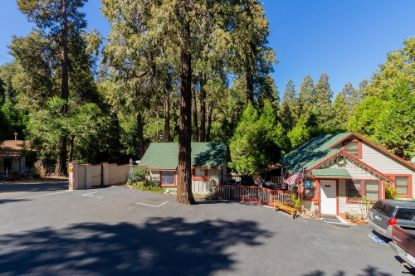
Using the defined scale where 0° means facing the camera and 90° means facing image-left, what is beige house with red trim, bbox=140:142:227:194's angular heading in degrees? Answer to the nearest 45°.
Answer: approximately 0°

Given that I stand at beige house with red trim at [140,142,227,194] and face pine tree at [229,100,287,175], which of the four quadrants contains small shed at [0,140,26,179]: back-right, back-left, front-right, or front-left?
back-left

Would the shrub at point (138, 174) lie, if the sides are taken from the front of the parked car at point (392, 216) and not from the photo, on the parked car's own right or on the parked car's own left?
on the parked car's own left

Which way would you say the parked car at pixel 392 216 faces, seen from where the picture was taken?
facing away from the viewer and to the right of the viewer

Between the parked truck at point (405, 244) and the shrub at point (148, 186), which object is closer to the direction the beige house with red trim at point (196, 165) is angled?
the parked truck

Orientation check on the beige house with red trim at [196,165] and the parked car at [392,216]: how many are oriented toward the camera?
1
